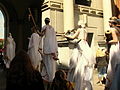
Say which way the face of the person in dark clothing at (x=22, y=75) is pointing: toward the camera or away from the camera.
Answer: away from the camera

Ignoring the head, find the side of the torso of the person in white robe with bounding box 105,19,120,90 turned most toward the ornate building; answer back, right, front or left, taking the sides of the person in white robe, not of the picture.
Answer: right

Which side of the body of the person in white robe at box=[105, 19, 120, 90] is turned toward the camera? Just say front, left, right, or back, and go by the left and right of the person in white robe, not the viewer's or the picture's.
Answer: left

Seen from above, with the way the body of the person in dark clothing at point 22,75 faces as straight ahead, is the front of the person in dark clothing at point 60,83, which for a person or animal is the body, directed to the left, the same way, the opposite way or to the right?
the same way

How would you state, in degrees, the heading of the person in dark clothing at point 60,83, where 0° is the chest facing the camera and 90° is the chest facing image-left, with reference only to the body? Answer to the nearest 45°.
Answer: approximately 180°

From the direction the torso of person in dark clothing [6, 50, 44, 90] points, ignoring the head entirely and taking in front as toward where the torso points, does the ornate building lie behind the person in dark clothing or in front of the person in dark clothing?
in front

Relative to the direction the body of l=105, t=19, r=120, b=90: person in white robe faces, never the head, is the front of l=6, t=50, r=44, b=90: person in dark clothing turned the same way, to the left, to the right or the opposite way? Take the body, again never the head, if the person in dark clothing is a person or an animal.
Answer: to the right

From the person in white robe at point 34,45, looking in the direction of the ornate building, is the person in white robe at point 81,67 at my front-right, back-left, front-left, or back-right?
back-right

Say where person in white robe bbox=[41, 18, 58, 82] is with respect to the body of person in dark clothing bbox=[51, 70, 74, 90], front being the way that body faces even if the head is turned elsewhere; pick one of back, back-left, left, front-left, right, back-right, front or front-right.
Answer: front

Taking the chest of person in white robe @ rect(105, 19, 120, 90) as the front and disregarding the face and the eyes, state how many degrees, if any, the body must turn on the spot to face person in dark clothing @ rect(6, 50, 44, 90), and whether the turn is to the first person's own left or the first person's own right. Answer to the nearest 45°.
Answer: approximately 90° to the first person's own left

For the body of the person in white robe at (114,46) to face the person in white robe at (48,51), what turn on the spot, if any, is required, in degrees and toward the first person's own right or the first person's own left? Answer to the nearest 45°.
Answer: approximately 45° to the first person's own right

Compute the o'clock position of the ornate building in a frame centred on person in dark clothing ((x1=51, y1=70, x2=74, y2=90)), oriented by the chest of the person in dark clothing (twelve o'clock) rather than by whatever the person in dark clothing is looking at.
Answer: The ornate building is roughly at 12 o'clock from the person in dark clothing.

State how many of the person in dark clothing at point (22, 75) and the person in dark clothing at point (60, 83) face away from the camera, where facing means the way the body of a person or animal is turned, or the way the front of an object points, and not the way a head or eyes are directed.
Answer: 2

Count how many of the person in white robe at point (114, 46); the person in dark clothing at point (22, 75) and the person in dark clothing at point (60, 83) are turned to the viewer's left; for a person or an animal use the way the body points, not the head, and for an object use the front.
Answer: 1

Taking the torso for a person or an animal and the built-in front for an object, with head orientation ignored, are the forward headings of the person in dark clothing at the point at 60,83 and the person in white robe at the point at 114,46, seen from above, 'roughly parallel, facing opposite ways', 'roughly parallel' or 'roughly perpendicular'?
roughly perpendicular

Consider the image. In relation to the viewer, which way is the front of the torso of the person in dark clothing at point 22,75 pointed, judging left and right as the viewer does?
facing away from the viewer
